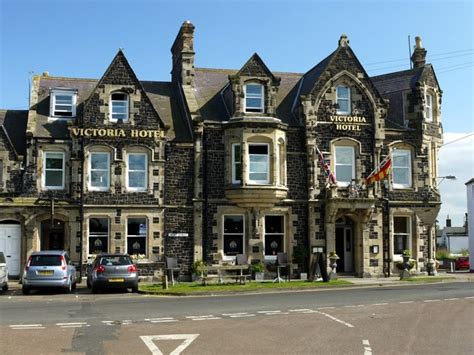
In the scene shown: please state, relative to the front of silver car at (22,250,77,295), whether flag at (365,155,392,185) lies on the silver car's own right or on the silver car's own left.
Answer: on the silver car's own right

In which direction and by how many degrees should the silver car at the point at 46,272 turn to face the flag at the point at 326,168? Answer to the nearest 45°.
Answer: approximately 90° to its right

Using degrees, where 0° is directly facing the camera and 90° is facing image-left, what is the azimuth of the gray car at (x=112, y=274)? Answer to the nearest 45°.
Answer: approximately 180°

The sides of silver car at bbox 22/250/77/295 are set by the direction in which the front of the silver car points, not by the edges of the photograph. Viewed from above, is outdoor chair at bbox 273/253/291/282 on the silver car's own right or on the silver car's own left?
on the silver car's own right

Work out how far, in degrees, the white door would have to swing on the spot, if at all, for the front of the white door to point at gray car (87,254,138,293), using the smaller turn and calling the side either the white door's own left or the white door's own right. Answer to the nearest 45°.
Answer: approximately 45° to the white door's own left

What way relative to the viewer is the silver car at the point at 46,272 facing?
away from the camera

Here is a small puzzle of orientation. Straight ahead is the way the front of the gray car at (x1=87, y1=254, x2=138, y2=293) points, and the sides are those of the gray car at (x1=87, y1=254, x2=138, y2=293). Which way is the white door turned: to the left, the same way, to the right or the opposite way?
the opposite way

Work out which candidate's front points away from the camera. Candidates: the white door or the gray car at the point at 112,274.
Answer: the gray car

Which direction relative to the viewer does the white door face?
toward the camera

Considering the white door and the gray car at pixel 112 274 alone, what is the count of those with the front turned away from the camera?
1

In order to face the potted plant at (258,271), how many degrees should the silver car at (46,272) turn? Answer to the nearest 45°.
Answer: approximately 45° to its right

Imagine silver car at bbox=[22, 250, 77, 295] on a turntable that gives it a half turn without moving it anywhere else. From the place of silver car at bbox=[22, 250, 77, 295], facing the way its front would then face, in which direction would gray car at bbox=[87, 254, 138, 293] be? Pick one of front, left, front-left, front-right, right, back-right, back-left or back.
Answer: left
